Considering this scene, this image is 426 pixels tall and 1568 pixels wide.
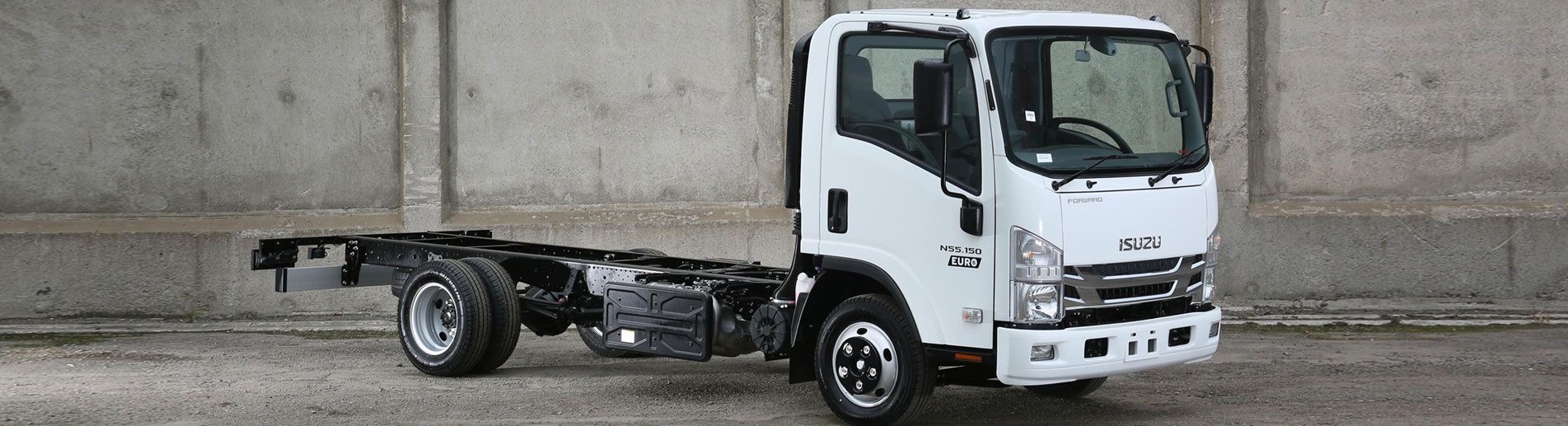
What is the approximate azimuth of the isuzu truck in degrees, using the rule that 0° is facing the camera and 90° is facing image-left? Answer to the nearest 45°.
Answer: approximately 315°
